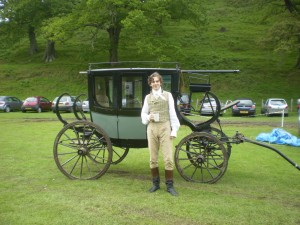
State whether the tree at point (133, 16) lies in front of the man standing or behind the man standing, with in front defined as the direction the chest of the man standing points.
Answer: behind

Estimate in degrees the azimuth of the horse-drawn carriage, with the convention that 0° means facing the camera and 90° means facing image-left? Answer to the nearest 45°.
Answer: approximately 270°

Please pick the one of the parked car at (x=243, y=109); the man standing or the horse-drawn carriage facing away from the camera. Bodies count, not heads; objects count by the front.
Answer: the parked car

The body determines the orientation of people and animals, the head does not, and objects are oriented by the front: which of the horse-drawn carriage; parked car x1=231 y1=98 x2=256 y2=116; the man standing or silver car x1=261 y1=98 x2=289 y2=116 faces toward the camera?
the man standing

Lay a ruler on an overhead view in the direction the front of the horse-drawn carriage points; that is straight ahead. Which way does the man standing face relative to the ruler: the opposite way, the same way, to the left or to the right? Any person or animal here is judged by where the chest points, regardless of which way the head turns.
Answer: to the right

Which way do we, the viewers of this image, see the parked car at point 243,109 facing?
facing away from the viewer
